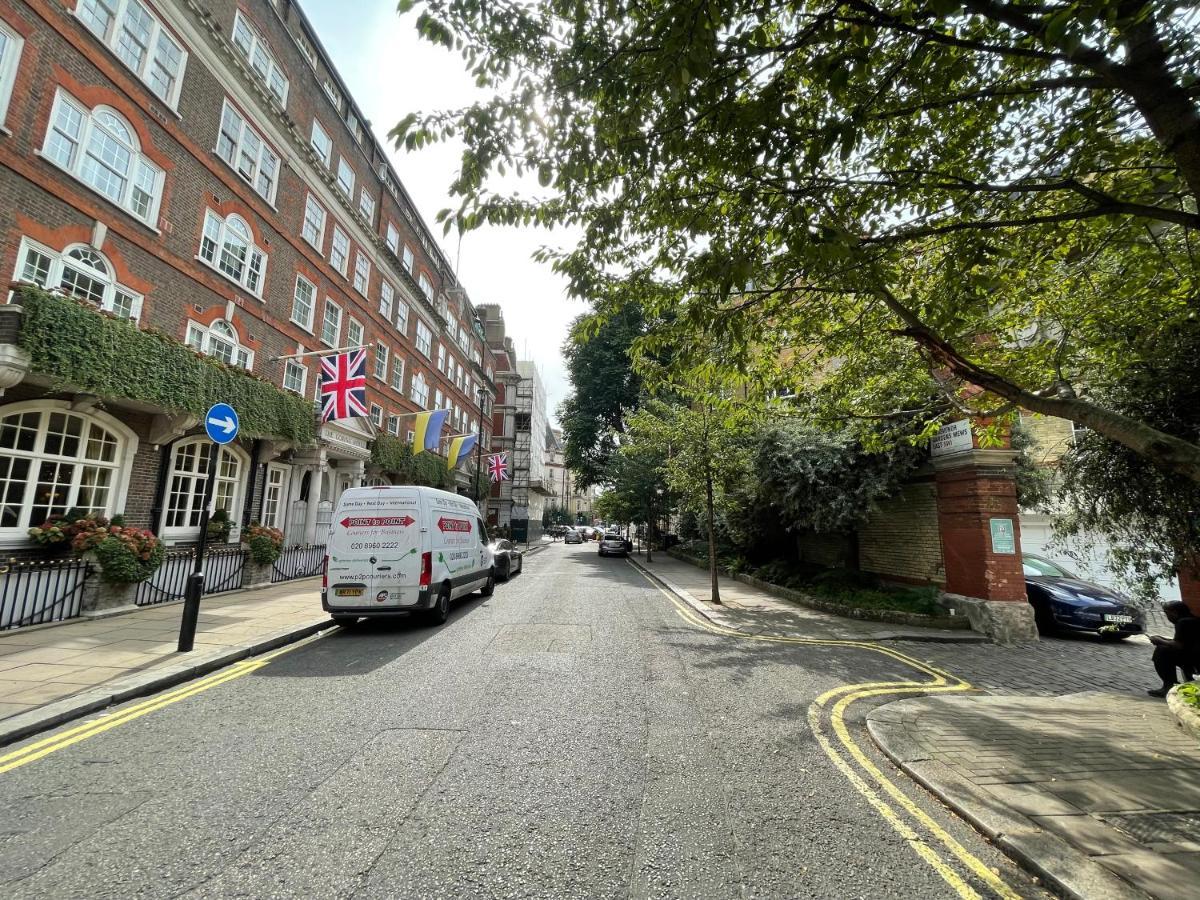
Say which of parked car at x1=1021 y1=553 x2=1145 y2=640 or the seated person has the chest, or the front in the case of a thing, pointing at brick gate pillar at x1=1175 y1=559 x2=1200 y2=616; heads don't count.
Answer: the parked car

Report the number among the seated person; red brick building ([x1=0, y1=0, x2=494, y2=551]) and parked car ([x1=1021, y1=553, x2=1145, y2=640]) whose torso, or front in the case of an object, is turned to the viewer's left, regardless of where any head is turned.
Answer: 1

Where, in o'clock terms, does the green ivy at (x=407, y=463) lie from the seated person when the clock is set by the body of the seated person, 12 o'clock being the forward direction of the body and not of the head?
The green ivy is roughly at 12 o'clock from the seated person.

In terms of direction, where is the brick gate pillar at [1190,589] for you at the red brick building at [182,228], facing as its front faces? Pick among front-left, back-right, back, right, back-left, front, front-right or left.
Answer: front

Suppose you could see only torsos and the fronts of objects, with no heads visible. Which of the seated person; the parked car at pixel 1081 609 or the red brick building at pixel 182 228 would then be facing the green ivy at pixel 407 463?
the seated person

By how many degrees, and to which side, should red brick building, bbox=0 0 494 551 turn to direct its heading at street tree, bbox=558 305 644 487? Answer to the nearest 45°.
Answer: approximately 90° to its left

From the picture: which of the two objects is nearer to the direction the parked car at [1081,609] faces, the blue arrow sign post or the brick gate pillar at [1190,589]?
the brick gate pillar

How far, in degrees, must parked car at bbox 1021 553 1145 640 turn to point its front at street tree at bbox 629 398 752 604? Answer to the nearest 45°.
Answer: approximately 135° to its right

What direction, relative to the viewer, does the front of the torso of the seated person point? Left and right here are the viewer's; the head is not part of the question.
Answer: facing to the left of the viewer

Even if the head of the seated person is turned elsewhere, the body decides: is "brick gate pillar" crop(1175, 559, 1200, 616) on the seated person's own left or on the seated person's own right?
on the seated person's own right

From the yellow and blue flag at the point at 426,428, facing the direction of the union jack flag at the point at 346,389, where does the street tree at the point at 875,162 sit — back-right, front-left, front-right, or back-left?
front-left

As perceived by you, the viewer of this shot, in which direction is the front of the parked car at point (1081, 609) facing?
facing the viewer and to the right of the viewer
